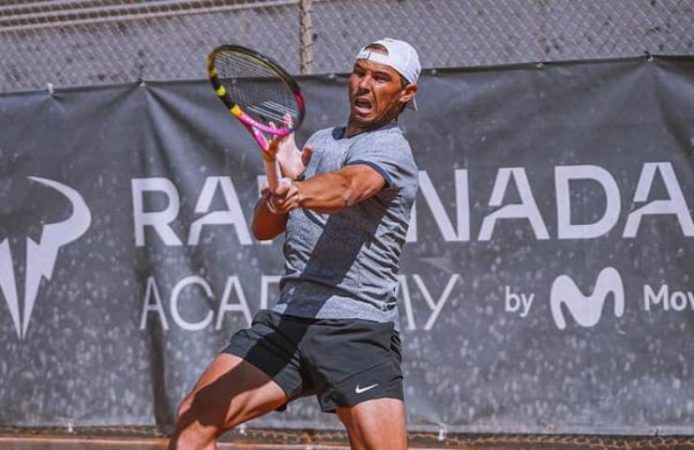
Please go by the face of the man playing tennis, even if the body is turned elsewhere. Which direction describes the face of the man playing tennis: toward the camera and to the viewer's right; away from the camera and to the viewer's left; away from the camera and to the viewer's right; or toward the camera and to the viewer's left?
toward the camera and to the viewer's left

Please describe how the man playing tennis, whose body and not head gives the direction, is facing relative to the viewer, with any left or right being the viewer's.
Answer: facing the viewer and to the left of the viewer
